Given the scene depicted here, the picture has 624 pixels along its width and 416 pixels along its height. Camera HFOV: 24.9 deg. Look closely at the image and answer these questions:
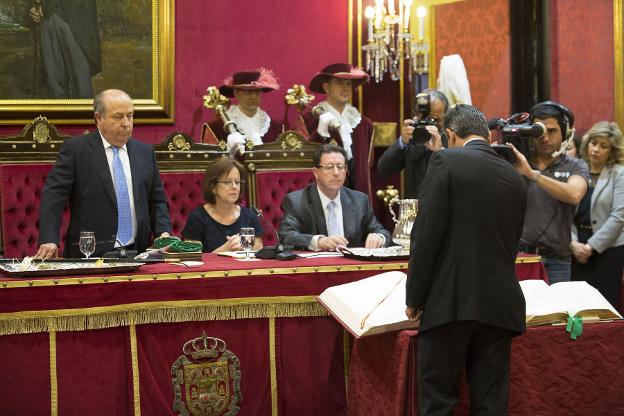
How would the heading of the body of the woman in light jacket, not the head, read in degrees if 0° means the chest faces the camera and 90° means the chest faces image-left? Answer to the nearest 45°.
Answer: approximately 45°

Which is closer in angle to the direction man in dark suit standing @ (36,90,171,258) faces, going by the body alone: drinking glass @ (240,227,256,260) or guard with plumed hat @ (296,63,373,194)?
the drinking glass

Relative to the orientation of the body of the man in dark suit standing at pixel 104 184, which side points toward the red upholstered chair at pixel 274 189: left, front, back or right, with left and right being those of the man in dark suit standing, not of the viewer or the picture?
left

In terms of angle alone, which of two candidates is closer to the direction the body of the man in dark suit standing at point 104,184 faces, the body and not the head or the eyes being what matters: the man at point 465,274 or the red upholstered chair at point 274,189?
the man

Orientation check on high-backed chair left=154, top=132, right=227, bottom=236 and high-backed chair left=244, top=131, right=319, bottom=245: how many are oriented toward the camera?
2
